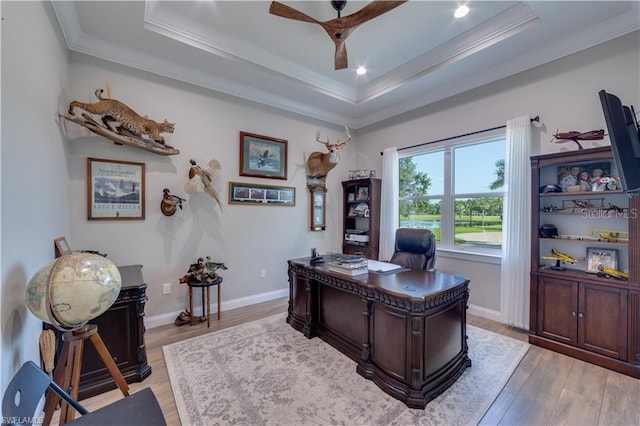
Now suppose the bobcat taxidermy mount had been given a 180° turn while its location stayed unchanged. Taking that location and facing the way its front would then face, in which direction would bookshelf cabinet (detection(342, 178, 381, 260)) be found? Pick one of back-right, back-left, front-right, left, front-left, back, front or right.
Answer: back

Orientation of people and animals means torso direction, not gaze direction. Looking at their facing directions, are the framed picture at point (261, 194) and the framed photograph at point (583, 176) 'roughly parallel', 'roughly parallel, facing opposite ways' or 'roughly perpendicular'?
roughly perpendicular

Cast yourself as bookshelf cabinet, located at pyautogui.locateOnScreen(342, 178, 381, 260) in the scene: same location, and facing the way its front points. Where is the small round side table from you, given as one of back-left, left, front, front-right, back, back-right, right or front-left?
front

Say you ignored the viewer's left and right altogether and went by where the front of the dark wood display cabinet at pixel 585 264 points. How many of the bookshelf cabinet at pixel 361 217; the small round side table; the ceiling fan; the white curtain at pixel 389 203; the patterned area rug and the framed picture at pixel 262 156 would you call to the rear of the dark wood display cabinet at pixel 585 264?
0

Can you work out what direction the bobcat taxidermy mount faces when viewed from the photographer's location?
facing to the right of the viewer

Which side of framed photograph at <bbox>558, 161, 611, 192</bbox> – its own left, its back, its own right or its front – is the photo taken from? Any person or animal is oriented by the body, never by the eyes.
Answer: front

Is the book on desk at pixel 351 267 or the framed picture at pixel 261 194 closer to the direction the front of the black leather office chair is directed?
the book on desk

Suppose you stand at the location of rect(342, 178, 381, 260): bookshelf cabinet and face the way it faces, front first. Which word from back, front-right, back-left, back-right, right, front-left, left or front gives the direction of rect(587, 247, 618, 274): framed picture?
left

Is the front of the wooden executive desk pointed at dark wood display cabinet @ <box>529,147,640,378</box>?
no

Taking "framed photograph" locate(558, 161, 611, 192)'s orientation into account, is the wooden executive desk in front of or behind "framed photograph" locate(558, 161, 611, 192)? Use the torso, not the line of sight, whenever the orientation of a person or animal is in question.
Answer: in front

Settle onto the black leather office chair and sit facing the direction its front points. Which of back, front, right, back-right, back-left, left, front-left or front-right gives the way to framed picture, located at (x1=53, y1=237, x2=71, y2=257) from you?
front

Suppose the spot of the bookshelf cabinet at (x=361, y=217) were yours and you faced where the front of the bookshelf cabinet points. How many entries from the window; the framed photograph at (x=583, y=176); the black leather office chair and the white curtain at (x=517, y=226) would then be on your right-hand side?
0

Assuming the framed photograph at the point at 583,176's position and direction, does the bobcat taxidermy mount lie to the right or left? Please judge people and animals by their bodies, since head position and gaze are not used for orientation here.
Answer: on its right

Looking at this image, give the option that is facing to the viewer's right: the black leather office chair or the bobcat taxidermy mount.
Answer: the bobcat taxidermy mount

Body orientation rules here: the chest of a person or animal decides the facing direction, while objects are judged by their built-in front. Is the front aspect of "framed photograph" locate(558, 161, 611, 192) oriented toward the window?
no

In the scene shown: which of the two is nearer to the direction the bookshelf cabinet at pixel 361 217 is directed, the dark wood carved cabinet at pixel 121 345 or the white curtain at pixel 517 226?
the dark wood carved cabinet

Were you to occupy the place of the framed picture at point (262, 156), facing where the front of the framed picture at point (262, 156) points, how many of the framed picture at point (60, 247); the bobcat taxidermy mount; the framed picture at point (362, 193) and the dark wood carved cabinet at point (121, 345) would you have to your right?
3

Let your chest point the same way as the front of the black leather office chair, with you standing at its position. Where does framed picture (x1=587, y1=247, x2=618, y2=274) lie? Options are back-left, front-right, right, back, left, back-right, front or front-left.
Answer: back-left

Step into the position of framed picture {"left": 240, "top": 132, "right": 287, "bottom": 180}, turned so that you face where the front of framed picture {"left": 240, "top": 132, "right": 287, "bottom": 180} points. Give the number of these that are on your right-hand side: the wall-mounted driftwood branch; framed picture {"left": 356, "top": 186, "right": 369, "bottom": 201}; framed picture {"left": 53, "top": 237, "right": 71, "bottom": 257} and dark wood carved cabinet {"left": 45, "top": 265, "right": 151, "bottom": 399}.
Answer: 3

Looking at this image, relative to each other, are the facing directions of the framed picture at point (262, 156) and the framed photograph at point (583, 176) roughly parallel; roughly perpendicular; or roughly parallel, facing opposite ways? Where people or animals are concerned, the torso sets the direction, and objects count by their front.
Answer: roughly perpendicular
